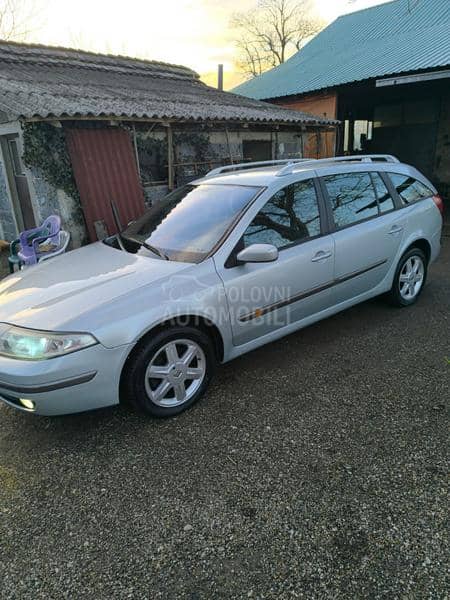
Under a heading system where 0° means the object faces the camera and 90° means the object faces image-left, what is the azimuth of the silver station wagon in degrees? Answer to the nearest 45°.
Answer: approximately 45°

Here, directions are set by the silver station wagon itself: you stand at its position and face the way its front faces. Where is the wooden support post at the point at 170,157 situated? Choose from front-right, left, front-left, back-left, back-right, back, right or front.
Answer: back-right

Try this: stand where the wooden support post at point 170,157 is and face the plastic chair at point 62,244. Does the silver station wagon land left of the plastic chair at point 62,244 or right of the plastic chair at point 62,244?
left

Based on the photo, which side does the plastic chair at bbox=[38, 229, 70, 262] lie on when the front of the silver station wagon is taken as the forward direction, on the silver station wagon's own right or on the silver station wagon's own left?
on the silver station wagon's own right

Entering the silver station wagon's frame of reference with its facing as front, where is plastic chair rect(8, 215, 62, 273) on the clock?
The plastic chair is roughly at 3 o'clock from the silver station wagon.

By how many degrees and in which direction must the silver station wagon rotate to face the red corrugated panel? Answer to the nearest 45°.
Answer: approximately 135° to its right
